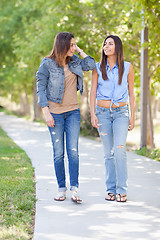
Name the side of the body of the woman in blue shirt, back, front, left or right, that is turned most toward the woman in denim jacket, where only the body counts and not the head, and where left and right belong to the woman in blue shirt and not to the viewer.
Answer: right

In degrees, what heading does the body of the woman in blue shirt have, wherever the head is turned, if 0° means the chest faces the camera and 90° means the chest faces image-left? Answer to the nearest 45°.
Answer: approximately 0°

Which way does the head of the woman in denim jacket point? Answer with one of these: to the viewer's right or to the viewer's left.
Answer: to the viewer's right
